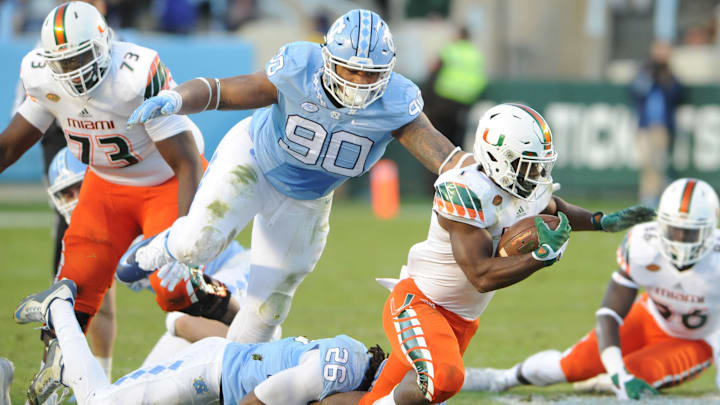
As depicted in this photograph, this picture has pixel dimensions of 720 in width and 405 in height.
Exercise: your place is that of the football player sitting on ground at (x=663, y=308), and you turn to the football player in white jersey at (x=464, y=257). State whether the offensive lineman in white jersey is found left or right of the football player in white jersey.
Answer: right

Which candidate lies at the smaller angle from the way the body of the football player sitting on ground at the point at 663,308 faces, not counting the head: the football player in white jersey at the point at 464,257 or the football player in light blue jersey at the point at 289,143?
the football player in white jersey

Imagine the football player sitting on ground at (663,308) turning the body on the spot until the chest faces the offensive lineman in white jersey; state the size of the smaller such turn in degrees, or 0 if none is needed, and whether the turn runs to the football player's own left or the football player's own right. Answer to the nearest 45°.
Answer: approximately 90° to the football player's own right

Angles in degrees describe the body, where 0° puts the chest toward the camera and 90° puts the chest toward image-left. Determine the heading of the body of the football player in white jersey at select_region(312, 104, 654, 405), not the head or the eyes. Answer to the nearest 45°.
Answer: approximately 315°

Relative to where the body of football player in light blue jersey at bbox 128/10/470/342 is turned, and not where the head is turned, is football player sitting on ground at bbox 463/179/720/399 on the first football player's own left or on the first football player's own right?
on the first football player's own left
